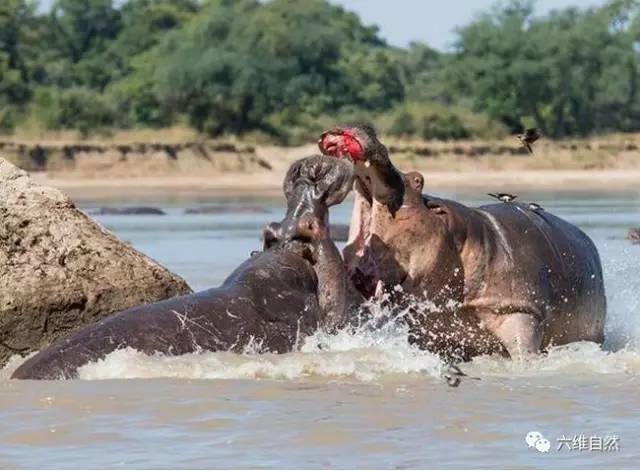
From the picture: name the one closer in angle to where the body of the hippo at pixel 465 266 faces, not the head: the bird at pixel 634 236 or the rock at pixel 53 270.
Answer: the rock

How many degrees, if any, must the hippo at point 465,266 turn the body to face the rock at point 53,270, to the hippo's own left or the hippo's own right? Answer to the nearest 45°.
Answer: approximately 45° to the hippo's own right

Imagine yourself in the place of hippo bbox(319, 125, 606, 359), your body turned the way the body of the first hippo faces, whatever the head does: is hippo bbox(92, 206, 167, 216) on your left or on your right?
on your right

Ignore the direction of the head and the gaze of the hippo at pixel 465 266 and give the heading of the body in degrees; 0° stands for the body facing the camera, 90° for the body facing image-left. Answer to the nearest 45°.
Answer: approximately 45°

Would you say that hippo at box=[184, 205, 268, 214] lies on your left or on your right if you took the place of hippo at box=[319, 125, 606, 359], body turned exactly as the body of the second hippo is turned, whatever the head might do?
on your right

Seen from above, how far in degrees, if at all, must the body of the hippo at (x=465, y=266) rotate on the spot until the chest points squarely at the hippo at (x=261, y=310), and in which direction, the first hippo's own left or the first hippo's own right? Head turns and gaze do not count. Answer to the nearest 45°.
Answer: approximately 45° to the first hippo's own right
